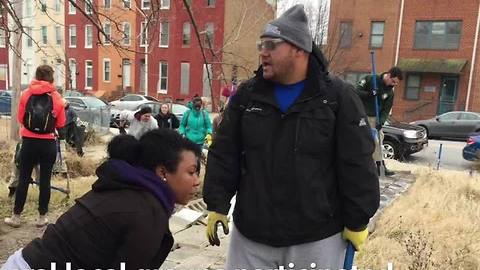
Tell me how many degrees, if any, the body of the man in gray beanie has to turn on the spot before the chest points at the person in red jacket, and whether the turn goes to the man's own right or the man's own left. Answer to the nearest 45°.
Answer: approximately 90° to the man's own right

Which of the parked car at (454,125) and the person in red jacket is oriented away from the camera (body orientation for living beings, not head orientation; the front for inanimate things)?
the person in red jacket

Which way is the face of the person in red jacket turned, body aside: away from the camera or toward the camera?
away from the camera

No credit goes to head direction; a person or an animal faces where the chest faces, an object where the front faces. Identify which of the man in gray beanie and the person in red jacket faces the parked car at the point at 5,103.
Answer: the person in red jacket

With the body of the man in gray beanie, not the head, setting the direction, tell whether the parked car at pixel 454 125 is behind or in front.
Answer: behind

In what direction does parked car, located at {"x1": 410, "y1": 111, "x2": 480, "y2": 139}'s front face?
to the viewer's left

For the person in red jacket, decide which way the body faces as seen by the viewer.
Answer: away from the camera

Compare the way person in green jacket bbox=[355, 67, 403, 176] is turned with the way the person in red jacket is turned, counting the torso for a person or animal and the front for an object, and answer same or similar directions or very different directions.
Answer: very different directions
